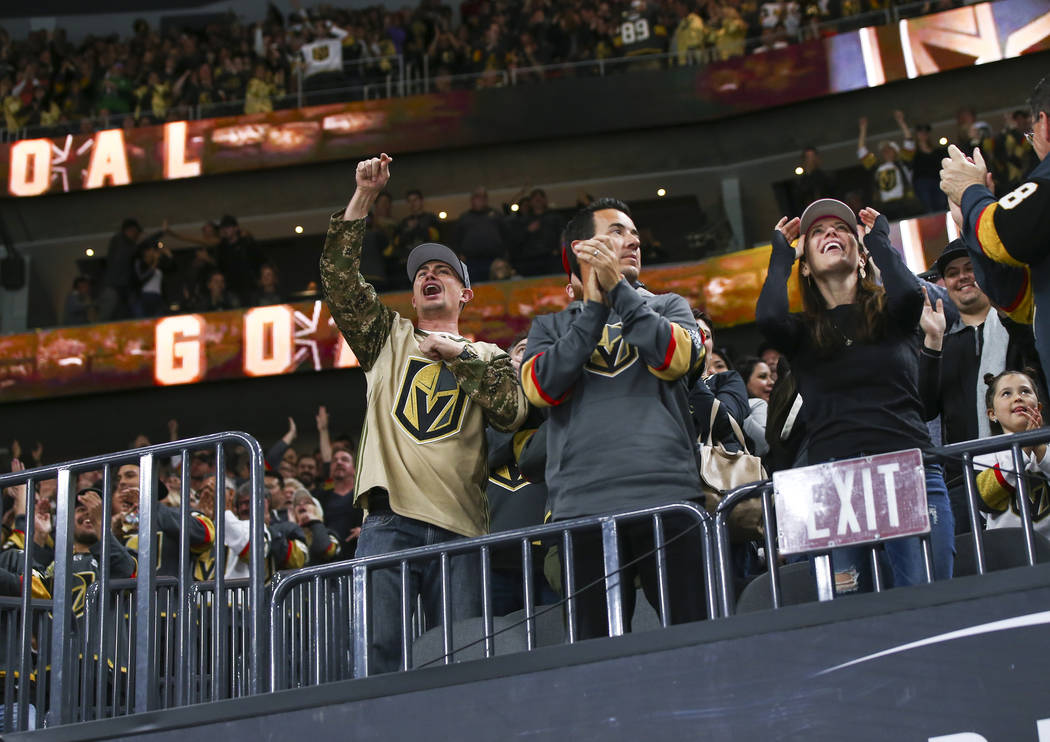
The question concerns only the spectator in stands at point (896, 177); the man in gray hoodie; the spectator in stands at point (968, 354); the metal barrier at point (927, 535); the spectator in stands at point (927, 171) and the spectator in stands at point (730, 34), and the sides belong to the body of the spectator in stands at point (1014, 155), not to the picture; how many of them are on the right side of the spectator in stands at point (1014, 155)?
3

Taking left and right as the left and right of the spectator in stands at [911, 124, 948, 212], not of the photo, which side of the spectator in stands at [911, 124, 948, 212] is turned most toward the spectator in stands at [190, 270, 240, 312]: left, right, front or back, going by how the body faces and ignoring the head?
right

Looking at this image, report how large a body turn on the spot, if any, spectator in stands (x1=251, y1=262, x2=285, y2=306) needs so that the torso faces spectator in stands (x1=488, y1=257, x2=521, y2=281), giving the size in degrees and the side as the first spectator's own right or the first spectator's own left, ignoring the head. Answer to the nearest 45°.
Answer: approximately 45° to the first spectator's own left

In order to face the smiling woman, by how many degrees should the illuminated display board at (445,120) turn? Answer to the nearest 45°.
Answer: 0° — it already faces them

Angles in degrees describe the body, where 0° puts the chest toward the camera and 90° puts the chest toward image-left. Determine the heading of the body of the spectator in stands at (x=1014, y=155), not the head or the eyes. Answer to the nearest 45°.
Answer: approximately 45°

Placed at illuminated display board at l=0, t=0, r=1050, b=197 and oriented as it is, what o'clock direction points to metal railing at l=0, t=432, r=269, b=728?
The metal railing is roughly at 12 o'clock from the illuminated display board.

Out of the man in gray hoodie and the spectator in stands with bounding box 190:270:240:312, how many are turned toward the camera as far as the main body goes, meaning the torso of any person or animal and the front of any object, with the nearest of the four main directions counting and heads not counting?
2

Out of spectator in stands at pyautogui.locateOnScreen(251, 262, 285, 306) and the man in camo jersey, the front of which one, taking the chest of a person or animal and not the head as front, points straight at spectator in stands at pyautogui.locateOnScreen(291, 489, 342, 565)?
spectator in stands at pyautogui.locateOnScreen(251, 262, 285, 306)

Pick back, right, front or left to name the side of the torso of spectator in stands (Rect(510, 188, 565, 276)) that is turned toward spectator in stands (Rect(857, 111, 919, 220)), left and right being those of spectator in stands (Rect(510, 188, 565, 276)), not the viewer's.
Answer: left
